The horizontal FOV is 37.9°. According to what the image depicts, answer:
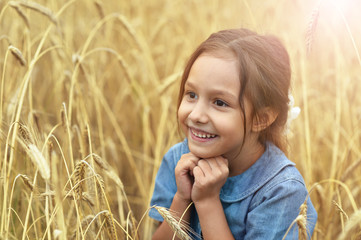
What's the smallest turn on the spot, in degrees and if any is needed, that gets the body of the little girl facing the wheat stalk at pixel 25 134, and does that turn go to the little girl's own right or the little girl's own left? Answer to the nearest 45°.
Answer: approximately 45° to the little girl's own right

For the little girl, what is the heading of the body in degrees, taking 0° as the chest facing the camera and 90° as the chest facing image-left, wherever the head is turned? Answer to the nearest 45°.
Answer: approximately 45°

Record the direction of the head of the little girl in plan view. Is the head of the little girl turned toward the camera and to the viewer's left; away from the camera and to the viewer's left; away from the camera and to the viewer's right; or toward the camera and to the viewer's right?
toward the camera and to the viewer's left
